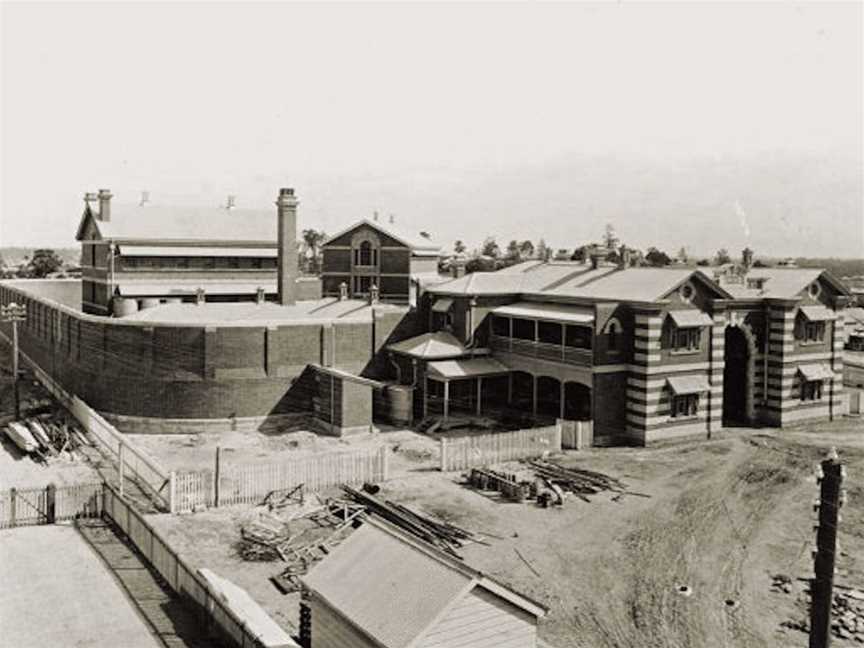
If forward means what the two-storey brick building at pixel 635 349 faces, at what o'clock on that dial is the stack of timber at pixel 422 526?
The stack of timber is roughly at 2 o'clock from the two-storey brick building.

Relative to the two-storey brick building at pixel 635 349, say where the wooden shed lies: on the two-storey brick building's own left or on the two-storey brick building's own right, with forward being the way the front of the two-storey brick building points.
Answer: on the two-storey brick building's own right

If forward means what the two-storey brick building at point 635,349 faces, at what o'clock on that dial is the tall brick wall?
The tall brick wall is roughly at 4 o'clock from the two-storey brick building.

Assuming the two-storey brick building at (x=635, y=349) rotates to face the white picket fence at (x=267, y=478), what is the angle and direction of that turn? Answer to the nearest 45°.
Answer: approximately 90° to its right

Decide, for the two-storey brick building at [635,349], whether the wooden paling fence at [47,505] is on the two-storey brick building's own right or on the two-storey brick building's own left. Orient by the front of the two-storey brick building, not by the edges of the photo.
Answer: on the two-storey brick building's own right

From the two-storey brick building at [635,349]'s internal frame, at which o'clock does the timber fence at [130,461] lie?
The timber fence is roughly at 3 o'clock from the two-storey brick building.

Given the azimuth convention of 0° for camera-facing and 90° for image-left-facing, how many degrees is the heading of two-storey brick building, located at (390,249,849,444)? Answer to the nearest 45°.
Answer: approximately 315°

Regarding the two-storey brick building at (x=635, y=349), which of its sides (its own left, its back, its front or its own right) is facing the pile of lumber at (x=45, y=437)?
right
